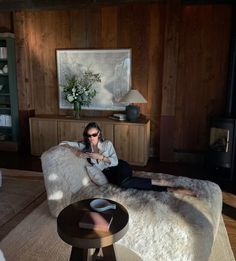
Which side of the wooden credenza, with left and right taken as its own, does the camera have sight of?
front

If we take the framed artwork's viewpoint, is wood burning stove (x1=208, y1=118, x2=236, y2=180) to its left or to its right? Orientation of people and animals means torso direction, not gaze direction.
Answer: on its left

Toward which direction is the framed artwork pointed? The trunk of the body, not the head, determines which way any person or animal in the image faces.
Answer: toward the camera

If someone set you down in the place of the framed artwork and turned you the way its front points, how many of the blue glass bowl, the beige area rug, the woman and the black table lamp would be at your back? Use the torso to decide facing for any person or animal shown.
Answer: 0

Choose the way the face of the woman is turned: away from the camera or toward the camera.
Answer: toward the camera

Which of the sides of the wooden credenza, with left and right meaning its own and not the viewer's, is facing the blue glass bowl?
front

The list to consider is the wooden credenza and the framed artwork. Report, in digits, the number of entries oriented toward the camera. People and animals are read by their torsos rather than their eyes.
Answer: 2

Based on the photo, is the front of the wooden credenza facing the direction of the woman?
yes

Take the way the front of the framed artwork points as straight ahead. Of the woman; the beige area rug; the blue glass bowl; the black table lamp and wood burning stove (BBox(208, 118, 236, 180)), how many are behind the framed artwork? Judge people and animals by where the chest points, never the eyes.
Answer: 0

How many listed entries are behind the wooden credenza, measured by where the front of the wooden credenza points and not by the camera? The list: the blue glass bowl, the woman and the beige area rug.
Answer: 0

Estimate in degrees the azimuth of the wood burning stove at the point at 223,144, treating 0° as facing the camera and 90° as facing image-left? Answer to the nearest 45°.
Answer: approximately 45°

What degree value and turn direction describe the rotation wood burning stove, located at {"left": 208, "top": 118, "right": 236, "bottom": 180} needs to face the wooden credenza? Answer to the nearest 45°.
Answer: approximately 45° to its right

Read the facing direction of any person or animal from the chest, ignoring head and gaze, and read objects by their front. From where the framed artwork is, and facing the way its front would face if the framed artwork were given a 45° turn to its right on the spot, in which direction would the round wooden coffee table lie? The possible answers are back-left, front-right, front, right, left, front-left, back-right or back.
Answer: front-left

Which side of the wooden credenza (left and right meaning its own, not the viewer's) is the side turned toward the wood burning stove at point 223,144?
left

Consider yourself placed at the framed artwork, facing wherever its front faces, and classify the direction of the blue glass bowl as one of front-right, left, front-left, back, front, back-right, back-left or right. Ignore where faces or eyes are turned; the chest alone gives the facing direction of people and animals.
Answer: front

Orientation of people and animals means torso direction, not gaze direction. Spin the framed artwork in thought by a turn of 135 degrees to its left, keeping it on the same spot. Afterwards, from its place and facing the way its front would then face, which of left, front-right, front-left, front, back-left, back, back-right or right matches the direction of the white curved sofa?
back-right
